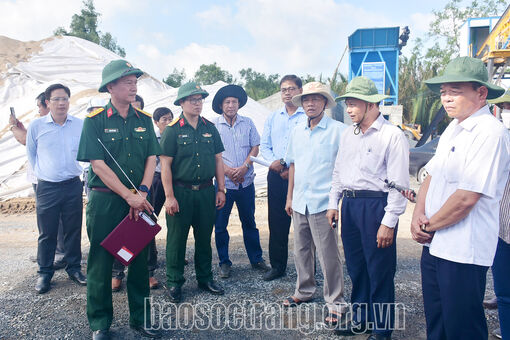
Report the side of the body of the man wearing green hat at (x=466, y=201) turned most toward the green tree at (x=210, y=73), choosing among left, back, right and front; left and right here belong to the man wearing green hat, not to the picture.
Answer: right

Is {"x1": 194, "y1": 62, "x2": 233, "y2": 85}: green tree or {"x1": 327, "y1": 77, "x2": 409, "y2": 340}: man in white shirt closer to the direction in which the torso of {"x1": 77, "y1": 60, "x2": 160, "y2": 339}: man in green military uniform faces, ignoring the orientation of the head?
the man in white shirt

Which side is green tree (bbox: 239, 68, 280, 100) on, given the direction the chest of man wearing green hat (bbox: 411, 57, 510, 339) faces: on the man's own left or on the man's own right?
on the man's own right

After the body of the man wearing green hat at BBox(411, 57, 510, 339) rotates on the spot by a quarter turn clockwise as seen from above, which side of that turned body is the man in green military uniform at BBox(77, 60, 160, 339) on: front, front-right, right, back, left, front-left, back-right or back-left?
front-left

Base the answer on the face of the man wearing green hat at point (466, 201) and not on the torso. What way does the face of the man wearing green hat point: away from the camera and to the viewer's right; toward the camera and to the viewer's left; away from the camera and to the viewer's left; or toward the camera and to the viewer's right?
toward the camera and to the viewer's left

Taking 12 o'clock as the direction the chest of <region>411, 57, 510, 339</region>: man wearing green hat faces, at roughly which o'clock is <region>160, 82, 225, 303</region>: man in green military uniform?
The man in green military uniform is roughly at 2 o'clock from the man wearing green hat.

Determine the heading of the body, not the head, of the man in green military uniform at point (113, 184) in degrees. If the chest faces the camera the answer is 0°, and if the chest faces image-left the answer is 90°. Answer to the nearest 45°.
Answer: approximately 315°

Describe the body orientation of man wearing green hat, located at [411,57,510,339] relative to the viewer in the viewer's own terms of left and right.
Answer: facing the viewer and to the left of the viewer

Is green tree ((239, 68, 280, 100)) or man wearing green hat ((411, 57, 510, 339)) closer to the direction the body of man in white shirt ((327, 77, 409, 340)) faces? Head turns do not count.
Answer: the man wearing green hat

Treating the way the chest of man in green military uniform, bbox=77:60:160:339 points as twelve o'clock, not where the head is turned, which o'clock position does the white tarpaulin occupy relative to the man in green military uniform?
The white tarpaulin is roughly at 7 o'clock from the man in green military uniform.
